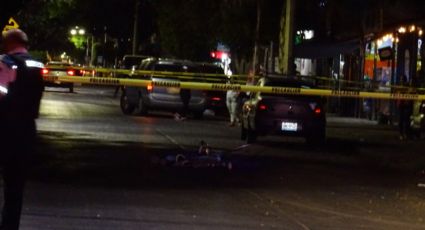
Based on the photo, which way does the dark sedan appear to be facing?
away from the camera

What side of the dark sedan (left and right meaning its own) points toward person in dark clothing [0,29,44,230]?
back

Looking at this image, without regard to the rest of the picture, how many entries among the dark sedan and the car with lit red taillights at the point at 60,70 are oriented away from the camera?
2

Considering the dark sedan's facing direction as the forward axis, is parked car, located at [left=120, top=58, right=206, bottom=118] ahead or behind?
ahead

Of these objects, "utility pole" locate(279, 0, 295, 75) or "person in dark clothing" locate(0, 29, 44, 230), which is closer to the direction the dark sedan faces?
the utility pole

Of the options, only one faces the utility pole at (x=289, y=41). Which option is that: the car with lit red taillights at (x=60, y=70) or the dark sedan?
the dark sedan

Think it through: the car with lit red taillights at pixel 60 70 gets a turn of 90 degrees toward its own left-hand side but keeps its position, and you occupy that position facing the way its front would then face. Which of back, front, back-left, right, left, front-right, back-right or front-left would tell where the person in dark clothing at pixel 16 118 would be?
left

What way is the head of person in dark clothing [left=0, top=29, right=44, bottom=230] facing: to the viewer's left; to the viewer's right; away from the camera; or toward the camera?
away from the camera

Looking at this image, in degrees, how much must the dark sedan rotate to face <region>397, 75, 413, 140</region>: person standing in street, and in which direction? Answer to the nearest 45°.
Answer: approximately 45° to its right

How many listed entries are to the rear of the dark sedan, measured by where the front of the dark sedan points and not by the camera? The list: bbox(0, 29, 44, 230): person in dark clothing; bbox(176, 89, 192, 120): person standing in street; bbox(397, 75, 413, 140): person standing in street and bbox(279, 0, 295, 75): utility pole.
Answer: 1

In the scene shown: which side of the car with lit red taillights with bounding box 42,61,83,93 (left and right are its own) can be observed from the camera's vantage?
back

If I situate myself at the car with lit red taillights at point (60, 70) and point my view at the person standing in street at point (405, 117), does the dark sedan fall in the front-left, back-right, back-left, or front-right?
front-right

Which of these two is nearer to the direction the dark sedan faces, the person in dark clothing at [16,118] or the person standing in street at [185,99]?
the person standing in street

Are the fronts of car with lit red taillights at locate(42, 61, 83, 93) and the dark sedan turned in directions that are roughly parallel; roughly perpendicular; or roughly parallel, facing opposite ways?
roughly parallel

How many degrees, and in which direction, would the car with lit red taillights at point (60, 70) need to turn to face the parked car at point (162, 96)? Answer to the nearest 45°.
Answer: approximately 135° to its right
